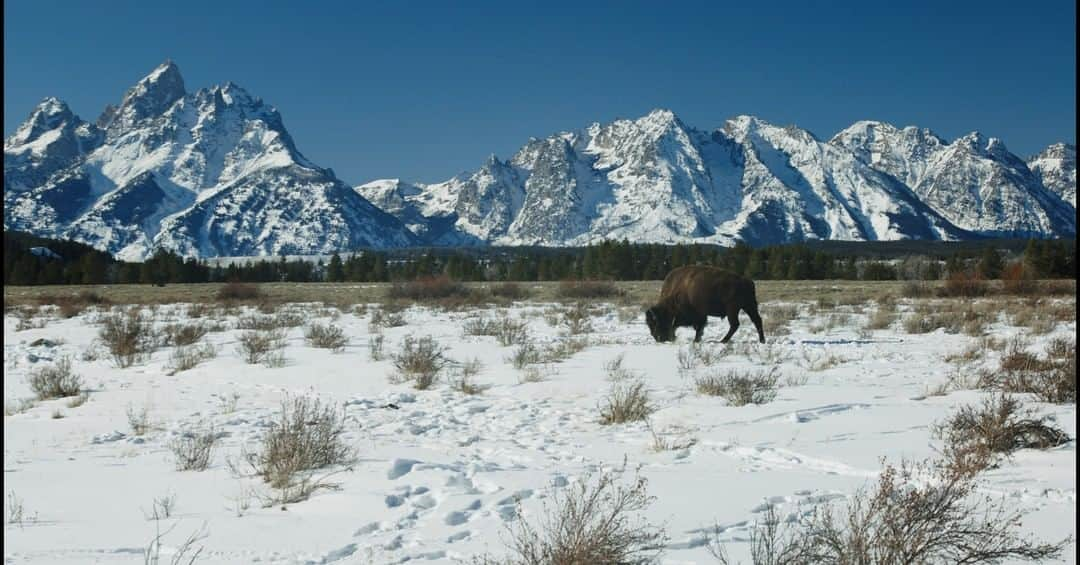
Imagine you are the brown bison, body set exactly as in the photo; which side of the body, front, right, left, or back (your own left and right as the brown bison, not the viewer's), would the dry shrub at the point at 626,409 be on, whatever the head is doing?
left

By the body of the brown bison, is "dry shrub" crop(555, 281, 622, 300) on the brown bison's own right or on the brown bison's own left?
on the brown bison's own right

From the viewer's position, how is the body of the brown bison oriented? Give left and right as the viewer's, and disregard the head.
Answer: facing to the left of the viewer

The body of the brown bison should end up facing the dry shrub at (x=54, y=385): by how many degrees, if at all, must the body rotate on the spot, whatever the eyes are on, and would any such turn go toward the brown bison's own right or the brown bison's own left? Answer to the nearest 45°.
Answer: approximately 45° to the brown bison's own left

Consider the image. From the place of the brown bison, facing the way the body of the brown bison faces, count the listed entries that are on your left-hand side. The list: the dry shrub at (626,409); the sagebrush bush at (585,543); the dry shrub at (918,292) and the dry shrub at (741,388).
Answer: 3

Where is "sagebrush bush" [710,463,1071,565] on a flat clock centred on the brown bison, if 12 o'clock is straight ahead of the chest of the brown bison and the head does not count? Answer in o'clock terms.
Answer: The sagebrush bush is roughly at 9 o'clock from the brown bison.

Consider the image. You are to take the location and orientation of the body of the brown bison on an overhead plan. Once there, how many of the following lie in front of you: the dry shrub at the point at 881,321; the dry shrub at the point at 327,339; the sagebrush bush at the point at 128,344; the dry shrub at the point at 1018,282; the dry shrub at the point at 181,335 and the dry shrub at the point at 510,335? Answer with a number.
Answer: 4

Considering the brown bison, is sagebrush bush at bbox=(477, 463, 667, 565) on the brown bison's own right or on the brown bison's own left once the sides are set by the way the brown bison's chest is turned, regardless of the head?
on the brown bison's own left

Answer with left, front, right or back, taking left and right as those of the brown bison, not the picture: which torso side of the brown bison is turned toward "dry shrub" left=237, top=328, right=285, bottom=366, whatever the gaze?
front

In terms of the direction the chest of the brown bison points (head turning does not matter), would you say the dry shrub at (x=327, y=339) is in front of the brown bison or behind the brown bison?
in front

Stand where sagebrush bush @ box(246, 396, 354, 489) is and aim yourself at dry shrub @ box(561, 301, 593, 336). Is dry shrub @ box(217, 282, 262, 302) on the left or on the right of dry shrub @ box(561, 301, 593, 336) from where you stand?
left

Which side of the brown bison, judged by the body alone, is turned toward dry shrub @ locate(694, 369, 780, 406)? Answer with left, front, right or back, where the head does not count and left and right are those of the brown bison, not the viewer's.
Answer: left

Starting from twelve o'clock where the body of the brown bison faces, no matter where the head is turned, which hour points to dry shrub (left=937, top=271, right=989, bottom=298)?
The dry shrub is roughly at 4 o'clock from the brown bison.

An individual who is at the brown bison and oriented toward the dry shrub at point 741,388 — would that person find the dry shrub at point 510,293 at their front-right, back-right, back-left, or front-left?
back-right

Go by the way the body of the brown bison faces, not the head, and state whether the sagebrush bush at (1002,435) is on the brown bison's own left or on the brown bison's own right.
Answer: on the brown bison's own left

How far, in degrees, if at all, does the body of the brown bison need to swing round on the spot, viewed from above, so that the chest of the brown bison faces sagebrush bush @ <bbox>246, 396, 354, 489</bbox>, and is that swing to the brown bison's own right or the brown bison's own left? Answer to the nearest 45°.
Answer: approximately 90° to the brown bison's own left

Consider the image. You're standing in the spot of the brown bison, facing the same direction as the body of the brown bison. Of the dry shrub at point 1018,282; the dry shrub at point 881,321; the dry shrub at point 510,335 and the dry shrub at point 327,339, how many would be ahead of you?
2
